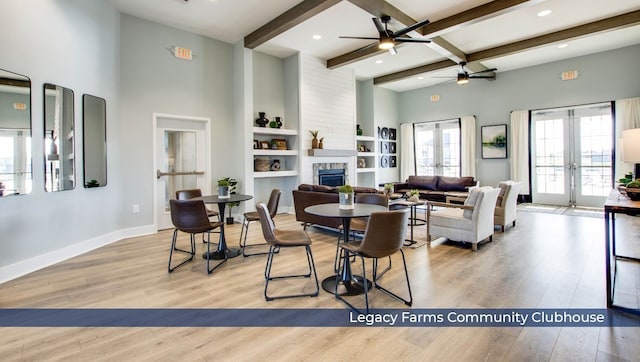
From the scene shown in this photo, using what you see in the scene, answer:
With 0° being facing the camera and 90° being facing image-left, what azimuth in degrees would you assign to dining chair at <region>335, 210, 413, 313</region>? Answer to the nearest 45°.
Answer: approximately 135°

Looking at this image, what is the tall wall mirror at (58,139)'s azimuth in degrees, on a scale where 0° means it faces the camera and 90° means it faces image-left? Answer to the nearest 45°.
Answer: approximately 315°

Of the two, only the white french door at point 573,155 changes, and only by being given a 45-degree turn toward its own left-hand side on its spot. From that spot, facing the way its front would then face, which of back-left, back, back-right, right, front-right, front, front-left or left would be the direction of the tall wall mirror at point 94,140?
right

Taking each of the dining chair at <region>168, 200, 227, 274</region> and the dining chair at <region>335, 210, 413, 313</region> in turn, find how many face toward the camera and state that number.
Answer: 0

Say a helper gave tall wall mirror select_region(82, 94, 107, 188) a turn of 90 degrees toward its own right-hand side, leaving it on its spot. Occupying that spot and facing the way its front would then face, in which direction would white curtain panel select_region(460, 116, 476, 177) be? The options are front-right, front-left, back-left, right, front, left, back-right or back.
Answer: back-left

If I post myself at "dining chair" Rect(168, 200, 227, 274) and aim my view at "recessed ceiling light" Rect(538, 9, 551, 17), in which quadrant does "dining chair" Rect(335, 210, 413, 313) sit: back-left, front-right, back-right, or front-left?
front-right

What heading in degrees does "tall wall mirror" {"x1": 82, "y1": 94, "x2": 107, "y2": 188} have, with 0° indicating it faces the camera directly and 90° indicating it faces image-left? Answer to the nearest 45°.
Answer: approximately 315°

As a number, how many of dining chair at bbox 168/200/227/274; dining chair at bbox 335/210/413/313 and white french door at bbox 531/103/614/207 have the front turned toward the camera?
1

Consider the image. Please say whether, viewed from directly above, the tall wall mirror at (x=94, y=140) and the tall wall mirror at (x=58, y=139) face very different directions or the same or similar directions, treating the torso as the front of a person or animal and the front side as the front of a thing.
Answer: same or similar directions

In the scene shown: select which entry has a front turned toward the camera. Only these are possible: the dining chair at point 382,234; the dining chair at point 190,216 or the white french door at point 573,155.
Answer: the white french door

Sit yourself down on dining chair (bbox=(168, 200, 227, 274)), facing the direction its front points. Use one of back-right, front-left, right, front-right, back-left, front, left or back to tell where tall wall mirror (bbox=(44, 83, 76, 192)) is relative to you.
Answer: left

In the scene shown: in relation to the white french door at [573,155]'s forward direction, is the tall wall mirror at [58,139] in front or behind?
in front

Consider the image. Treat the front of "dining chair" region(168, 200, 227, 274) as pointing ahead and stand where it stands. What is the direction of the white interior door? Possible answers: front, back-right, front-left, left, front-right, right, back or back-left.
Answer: front-left

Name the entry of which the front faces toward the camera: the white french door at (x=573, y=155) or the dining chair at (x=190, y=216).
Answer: the white french door

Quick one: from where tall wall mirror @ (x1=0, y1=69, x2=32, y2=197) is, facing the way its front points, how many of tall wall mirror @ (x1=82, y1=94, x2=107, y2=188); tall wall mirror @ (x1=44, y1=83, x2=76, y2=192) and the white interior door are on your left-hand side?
3

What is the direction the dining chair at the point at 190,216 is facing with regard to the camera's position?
facing away from the viewer and to the right of the viewer

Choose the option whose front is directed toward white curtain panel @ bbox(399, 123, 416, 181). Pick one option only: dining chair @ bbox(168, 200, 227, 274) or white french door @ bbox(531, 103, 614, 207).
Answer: the dining chair

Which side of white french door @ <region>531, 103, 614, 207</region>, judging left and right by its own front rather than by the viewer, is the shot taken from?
front

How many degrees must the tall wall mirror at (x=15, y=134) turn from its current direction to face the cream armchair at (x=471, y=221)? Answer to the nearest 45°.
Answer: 0° — it already faces it
